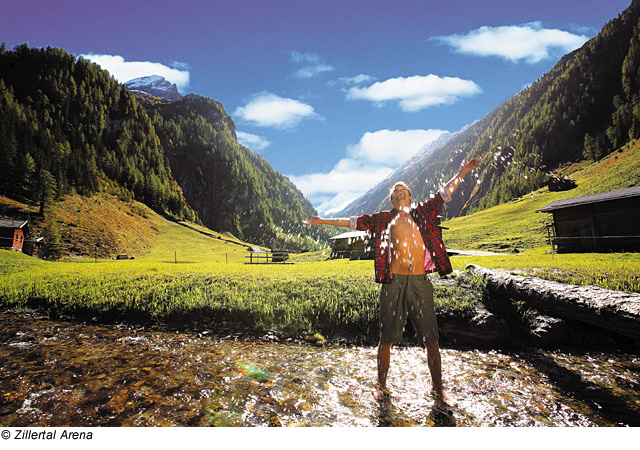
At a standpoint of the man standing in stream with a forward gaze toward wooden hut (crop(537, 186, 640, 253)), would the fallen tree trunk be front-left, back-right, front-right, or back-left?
front-right

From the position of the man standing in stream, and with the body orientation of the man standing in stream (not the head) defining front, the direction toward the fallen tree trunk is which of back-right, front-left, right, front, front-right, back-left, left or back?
back-left

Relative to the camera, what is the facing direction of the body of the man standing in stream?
toward the camera

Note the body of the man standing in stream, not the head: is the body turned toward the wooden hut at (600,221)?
no

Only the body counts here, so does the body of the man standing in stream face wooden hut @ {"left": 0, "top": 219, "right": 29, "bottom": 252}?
no

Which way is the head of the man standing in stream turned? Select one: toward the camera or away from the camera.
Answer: toward the camera
